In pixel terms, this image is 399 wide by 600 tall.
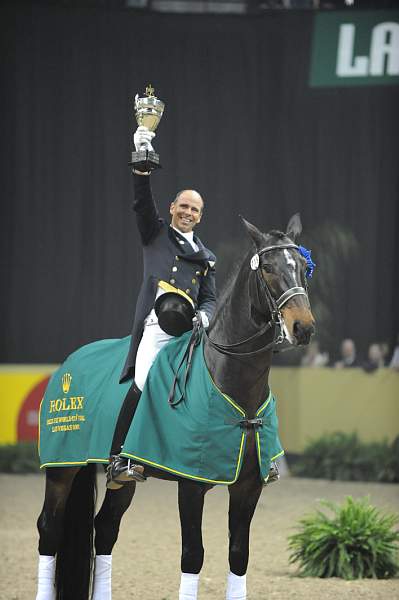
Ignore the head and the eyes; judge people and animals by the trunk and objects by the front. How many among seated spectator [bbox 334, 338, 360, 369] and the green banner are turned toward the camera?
2

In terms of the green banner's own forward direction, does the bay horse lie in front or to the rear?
in front

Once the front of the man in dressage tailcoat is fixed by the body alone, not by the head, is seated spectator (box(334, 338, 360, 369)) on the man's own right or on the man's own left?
on the man's own left

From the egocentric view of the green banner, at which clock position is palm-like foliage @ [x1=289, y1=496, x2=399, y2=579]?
The palm-like foliage is roughly at 12 o'clock from the green banner.

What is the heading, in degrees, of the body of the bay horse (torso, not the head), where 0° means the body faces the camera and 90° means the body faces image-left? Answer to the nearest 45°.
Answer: approximately 315°

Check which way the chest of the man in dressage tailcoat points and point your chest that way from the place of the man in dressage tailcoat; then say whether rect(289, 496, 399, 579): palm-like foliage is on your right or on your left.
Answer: on your left

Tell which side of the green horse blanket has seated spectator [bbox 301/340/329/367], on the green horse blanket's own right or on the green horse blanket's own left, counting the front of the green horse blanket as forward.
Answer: on the green horse blanket's own left

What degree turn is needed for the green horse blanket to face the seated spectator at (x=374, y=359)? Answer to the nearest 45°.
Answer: approximately 135° to its left
